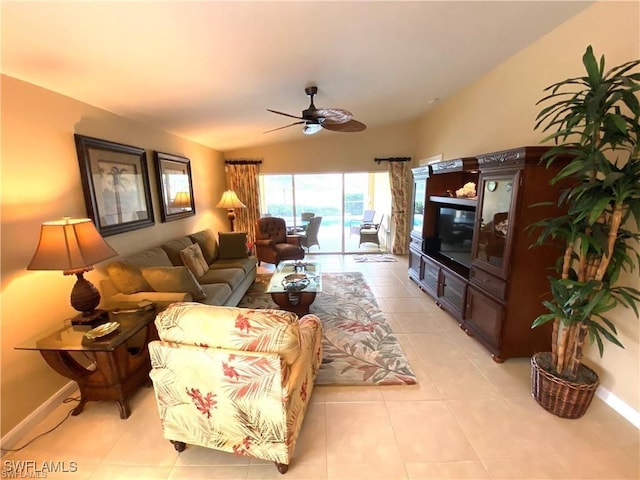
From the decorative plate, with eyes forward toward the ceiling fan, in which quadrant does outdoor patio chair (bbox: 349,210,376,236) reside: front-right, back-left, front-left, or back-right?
front-left

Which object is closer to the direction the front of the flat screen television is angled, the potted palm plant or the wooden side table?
the wooden side table

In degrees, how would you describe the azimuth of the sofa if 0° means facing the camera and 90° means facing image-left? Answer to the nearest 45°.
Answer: approximately 315°

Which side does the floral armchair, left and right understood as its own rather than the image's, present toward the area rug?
front

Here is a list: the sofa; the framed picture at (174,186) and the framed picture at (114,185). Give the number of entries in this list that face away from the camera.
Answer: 0

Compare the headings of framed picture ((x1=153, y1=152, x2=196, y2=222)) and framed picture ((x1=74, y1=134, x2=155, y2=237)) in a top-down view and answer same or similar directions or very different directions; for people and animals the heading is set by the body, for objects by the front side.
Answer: same or similar directions

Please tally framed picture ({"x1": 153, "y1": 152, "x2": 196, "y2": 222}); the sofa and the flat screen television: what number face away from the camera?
0

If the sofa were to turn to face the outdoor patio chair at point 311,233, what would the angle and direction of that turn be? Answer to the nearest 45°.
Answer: approximately 90° to its left

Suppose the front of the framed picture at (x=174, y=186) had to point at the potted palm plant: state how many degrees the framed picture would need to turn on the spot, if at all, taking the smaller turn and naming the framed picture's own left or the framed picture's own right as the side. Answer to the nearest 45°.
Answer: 0° — it already faces it

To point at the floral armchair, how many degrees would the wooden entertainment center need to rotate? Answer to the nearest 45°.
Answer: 0° — it already faces it

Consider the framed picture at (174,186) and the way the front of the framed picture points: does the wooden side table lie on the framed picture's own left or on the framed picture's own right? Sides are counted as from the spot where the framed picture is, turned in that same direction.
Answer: on the framed picture's own right

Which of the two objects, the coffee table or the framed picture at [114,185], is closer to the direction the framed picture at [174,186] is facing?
the coffee table

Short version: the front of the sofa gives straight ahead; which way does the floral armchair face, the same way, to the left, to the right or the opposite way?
to the left

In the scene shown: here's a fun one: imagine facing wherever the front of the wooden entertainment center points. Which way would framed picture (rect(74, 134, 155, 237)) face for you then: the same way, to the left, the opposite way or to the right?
the opposite way

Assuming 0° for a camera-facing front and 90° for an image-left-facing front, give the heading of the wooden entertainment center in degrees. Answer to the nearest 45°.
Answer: approximately 45°

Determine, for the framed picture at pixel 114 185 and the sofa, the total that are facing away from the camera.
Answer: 0

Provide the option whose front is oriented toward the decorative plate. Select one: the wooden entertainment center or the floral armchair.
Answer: the wooden entertainment center

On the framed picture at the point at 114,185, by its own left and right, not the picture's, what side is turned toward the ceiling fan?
front

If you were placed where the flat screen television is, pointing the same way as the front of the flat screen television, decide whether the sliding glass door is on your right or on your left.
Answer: on your right

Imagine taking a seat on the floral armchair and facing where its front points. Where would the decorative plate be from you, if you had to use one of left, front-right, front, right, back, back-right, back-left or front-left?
left

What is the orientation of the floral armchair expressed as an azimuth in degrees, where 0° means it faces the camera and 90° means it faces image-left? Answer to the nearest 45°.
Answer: approximately 225°
